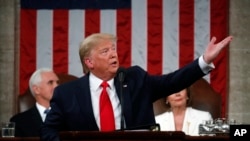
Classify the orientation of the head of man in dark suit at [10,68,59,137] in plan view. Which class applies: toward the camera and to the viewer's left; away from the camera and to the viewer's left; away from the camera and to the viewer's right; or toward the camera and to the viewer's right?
toward the camera and to the viewer's right

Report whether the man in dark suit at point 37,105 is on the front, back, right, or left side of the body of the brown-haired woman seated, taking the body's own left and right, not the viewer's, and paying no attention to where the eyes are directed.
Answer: right

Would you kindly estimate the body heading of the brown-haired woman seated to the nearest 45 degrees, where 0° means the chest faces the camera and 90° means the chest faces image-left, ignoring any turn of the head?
approximately 0°

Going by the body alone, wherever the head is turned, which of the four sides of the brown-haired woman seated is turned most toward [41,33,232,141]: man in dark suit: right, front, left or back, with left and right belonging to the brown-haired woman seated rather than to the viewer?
front
